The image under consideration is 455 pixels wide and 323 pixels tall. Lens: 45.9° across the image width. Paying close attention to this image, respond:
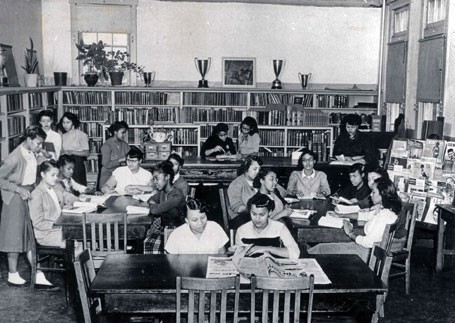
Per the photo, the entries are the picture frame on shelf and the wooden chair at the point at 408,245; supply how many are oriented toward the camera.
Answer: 1

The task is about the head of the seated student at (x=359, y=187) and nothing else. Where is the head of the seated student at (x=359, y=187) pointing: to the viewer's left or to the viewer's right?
to the viewer's left

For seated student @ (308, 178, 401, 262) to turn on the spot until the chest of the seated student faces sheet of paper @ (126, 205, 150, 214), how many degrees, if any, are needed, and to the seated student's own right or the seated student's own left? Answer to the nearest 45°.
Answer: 0° — they already face it

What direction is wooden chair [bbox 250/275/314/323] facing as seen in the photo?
away from the camera

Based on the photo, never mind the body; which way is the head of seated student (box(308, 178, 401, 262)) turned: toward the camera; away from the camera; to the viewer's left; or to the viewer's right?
to the viewer's left

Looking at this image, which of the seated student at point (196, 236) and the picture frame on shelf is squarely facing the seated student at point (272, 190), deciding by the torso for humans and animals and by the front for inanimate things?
the picture frame on shelf

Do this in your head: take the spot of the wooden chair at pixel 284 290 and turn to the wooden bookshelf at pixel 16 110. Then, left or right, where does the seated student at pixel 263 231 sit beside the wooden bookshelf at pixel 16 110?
right

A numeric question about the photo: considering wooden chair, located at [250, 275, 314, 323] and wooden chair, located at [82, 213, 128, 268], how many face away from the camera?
2

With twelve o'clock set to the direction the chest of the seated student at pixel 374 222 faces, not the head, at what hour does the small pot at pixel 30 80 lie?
The small pot is roughly at 1 o'clock from the seated student.

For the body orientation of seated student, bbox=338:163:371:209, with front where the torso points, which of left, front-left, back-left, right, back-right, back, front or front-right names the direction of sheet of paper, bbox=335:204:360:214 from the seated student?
front-left

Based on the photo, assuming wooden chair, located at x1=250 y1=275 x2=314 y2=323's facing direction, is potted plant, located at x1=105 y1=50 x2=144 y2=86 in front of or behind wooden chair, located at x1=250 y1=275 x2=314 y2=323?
in front

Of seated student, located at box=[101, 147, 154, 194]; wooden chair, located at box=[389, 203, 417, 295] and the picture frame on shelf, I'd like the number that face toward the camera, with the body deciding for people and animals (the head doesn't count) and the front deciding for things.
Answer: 2

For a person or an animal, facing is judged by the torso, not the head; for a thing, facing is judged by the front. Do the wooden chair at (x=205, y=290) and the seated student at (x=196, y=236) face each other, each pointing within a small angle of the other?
yes

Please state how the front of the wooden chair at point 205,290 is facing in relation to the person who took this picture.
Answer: facing away from the viewer

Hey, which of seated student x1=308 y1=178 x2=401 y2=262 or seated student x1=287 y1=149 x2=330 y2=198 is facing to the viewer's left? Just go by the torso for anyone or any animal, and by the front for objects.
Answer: seated student x1=308 y1=178 x2=401 y2=262

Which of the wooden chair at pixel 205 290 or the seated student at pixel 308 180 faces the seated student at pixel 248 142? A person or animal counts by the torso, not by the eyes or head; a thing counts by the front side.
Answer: the wooden chair

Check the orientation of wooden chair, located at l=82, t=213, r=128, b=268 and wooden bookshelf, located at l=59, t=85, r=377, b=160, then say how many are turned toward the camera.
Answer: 1
